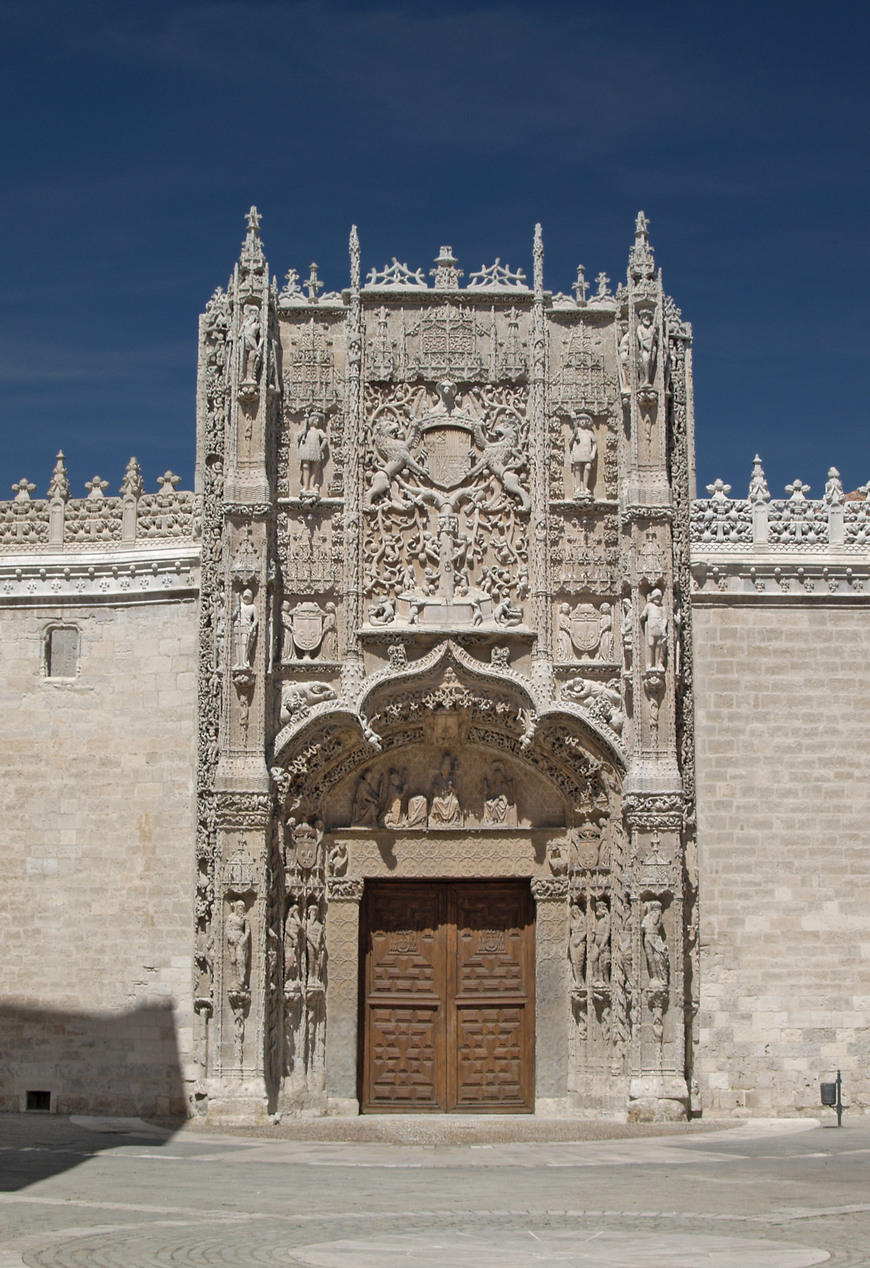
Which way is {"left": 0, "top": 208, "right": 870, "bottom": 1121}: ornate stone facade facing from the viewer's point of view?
toward the camera
